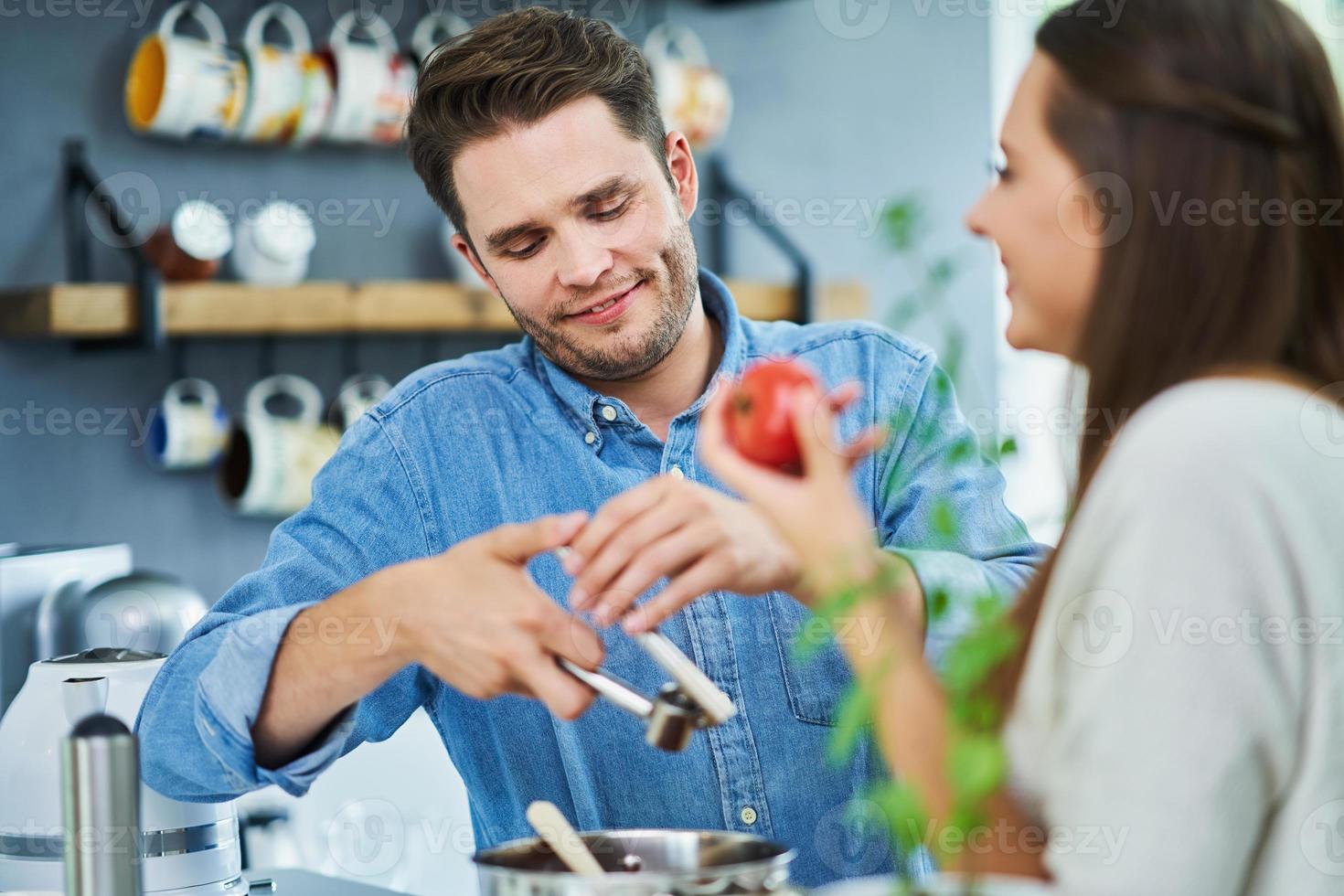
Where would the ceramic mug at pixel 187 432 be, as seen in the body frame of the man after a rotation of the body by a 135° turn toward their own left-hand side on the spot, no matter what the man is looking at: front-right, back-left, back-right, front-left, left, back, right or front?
left

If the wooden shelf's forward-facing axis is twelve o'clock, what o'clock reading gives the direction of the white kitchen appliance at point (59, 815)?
The white kitchen appliance is roughly at 12 o'clock from the wooden shelf.

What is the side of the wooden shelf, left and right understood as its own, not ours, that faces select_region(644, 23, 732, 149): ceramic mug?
left

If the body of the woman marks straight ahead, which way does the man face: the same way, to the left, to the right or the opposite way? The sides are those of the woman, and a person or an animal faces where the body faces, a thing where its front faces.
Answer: to the left

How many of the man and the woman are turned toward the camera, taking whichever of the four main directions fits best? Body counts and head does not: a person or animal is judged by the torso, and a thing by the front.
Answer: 1

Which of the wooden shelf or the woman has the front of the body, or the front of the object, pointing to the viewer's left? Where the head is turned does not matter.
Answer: the woman

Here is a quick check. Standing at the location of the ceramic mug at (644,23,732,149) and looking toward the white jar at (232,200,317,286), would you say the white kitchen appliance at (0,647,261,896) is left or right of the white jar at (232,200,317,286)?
left

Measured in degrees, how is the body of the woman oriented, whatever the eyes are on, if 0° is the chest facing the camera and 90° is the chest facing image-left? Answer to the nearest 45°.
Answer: approximately 90°

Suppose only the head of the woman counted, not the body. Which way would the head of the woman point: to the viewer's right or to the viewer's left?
to the viewer's left

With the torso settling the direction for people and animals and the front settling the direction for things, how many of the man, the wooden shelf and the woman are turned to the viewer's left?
1

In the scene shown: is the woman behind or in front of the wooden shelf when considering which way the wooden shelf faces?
in front
